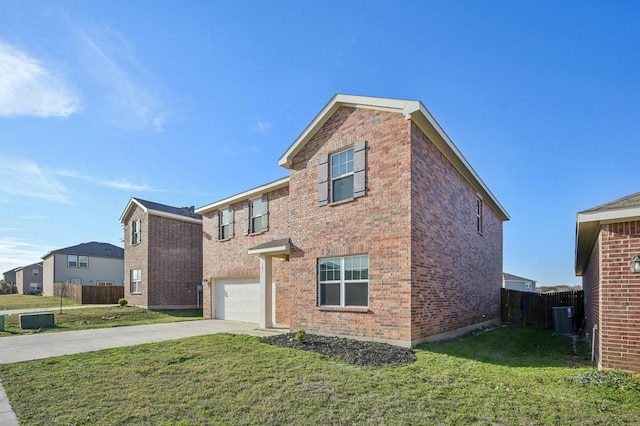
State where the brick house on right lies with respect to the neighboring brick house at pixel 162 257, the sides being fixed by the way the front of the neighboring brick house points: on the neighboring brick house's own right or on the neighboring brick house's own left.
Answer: on the neighboring brick house's own left

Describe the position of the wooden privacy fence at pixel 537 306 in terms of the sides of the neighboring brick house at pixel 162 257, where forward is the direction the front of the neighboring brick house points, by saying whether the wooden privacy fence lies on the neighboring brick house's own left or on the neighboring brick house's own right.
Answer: on the neighboring brick house's own left

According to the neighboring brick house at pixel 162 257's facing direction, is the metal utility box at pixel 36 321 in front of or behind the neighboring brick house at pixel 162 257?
in front

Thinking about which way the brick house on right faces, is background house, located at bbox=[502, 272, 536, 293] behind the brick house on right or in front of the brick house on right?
behind

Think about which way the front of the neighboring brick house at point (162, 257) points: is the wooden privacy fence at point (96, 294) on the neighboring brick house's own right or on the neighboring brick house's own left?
on the neighboring brick house's own right

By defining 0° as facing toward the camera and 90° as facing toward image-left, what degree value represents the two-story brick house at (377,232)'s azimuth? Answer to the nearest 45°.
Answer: approximately 45°

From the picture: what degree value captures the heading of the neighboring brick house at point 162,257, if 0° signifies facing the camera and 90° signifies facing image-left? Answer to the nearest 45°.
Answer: approximately 45°
